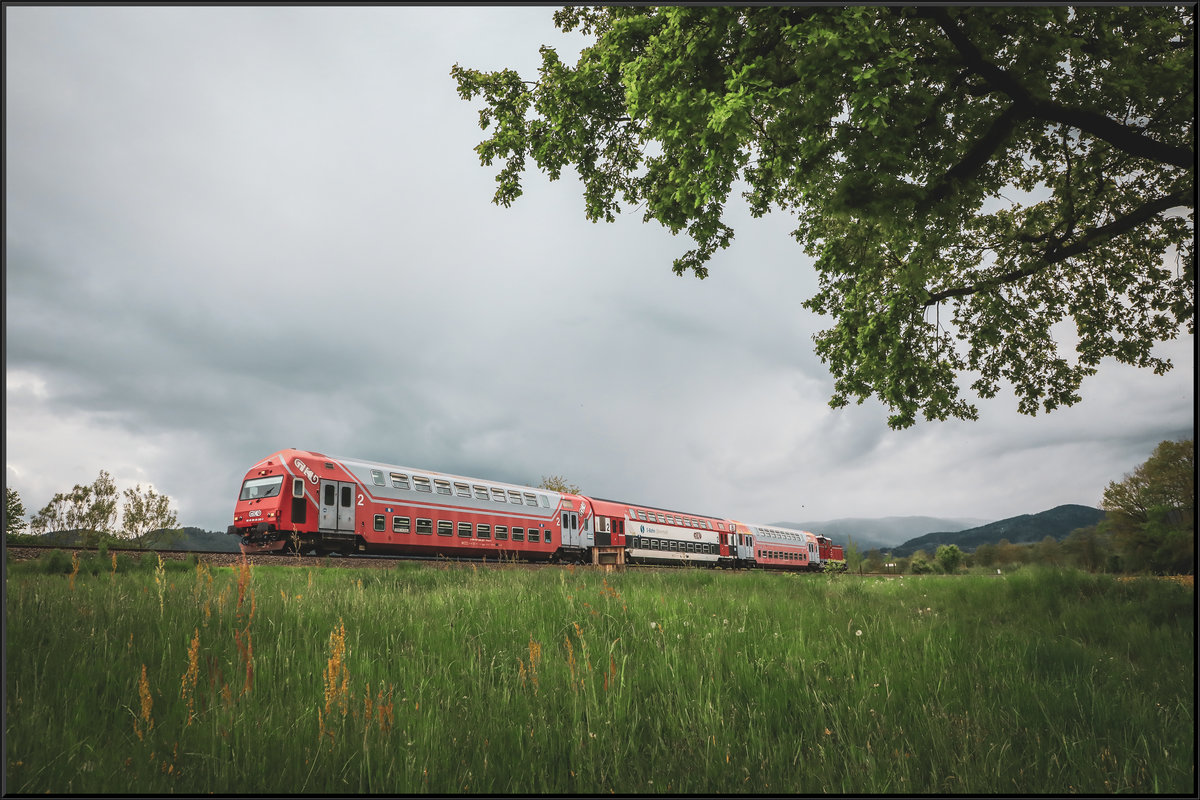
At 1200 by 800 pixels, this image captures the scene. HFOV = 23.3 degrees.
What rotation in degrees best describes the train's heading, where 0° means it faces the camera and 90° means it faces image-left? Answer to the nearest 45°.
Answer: approximately 45°

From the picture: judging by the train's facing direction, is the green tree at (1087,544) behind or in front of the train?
behind

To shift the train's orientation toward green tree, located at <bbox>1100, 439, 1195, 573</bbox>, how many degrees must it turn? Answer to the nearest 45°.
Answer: approximately 135° to its left
